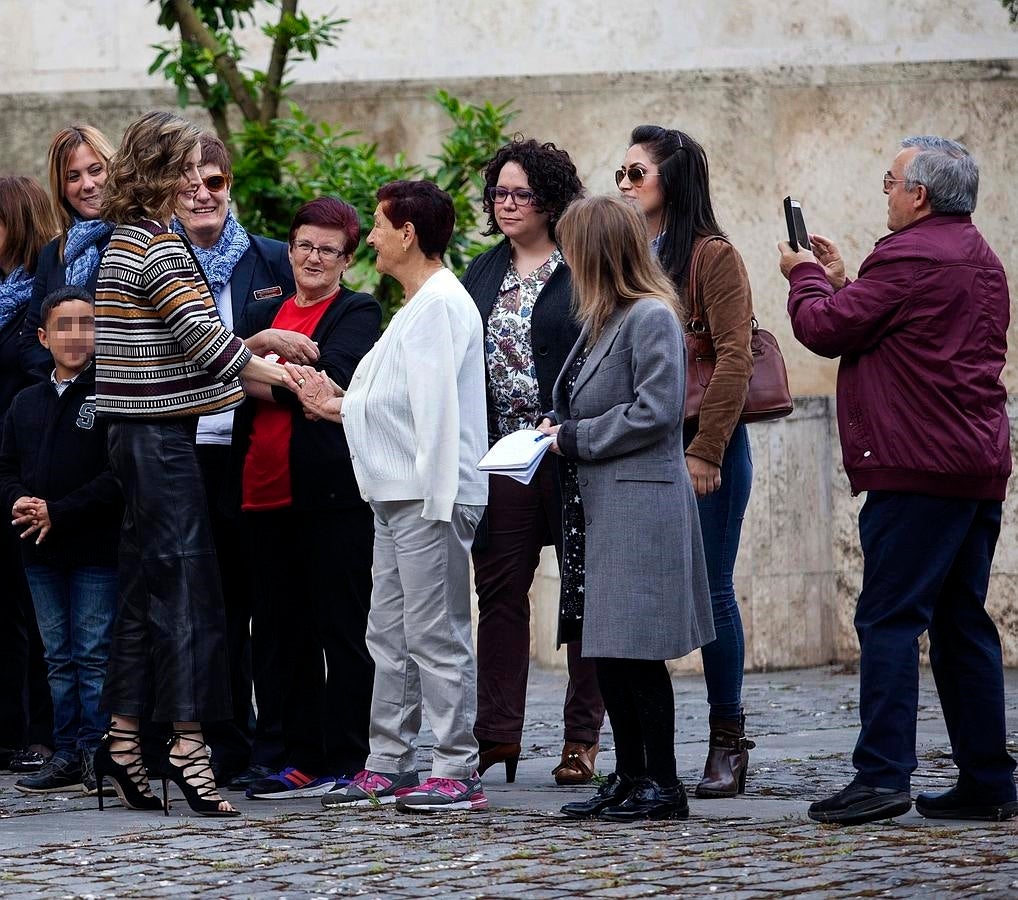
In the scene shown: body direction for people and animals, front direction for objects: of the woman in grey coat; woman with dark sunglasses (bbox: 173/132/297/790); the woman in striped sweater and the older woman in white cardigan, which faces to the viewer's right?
the woman in striped sweater

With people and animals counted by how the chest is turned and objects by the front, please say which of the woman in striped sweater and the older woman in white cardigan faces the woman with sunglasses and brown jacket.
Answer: the woman in striped sweater

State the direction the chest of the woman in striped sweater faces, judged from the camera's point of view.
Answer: to the viewer's right

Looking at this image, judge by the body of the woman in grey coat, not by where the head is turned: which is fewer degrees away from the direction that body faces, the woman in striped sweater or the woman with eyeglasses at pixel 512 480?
the woman in striped sweater

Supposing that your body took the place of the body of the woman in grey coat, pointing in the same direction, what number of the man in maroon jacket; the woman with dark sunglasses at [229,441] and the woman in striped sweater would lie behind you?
1

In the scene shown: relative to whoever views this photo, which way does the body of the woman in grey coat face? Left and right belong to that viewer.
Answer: facing to the left of the viewer

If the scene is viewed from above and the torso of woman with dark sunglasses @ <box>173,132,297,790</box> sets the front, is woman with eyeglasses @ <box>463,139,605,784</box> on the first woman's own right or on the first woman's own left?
on the first woman's own left

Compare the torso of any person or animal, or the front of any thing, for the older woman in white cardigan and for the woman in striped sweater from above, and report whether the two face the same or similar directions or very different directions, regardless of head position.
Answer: very different directions

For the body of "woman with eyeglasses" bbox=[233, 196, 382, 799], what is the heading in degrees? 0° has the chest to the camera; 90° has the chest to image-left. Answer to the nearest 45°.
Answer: approximately 45°

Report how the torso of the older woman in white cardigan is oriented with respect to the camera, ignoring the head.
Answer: to the viewer's left

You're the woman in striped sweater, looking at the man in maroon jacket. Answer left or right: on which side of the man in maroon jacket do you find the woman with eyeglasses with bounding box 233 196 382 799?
left
